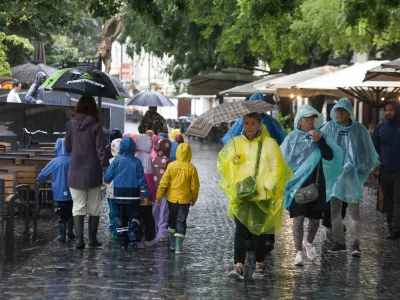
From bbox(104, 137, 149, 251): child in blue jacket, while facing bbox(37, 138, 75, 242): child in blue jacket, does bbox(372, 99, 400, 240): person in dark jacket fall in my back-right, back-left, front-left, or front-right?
back-right

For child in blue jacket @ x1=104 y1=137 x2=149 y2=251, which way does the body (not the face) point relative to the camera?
away from the camera

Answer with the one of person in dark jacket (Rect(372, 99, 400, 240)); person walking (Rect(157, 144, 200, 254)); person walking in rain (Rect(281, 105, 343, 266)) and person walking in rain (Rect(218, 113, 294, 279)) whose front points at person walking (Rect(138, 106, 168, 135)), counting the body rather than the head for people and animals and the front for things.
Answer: person walking (Rect(157, 144, 200, 254))

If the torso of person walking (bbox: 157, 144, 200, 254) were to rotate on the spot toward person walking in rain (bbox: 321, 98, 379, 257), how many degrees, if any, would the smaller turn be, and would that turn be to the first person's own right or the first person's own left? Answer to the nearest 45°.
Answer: approximately 90° to the first person's own right

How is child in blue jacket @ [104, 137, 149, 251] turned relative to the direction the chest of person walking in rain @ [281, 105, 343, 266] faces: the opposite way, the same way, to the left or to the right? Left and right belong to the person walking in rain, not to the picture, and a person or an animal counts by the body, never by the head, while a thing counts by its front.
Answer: the opposite way

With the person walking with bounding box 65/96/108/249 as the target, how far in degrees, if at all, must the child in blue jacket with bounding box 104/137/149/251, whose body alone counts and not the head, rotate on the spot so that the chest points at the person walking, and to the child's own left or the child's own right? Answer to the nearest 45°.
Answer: approximately 90° to the child's own left

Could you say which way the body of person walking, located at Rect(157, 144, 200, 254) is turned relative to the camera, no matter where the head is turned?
away from the camera

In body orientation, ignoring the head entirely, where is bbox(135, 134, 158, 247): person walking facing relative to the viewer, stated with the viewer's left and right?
facing away from the viewer

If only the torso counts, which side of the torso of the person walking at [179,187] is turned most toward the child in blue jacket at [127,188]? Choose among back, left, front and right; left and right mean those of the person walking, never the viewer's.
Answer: left
